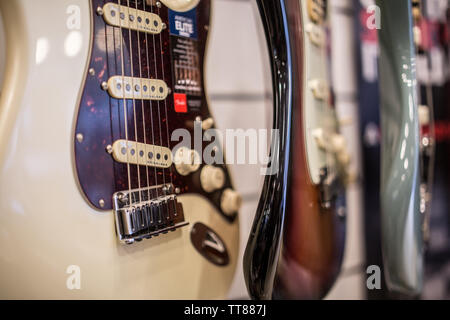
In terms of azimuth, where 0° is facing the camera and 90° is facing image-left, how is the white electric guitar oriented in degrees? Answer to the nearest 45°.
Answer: approximately 315°

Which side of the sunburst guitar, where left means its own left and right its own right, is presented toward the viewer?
right
